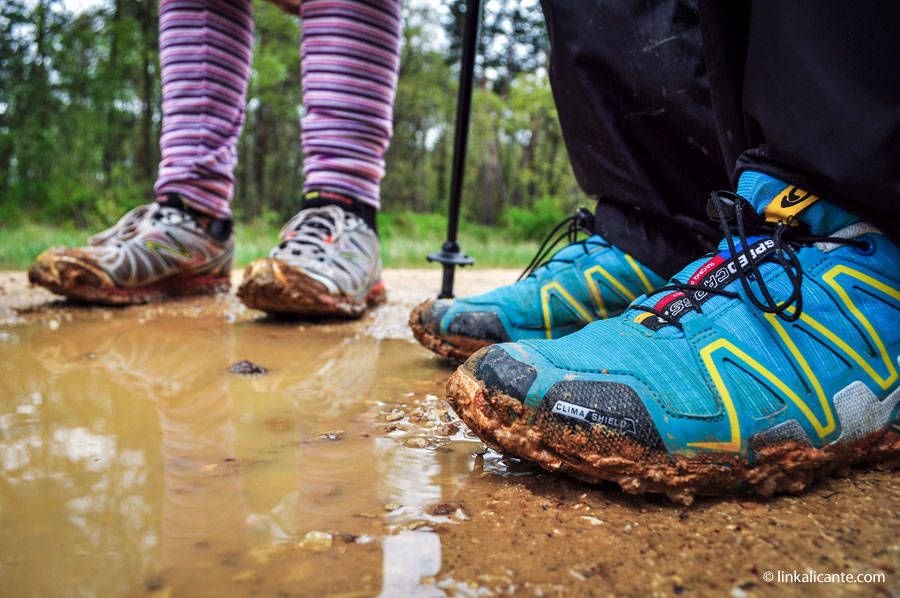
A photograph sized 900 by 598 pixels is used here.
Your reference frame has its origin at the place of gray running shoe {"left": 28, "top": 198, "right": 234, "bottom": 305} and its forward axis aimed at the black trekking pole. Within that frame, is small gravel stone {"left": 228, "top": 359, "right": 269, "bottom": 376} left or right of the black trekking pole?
right

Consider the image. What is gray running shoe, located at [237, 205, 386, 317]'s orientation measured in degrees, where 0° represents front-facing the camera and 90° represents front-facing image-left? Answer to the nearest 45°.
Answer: approximately 45°

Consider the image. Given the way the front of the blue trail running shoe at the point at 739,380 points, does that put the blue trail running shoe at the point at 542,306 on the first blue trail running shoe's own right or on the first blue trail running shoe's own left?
on the first blue trail running shoe's own right

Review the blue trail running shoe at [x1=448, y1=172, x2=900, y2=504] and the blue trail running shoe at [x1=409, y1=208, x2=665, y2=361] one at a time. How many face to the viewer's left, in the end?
2

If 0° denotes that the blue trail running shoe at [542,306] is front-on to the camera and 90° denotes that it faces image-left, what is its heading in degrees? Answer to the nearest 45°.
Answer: approximately 90°

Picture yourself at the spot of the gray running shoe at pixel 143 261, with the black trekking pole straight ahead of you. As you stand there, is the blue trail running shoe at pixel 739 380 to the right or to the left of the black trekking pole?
right

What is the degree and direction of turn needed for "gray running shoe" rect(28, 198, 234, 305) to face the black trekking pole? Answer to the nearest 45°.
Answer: approximately 135° to its left

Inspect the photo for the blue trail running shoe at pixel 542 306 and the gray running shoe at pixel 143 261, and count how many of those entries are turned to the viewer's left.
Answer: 2

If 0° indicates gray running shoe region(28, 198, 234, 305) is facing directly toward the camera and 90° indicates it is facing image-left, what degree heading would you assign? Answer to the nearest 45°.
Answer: approximately 90°

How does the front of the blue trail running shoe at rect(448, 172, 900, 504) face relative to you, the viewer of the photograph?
facing to the left of the viewer

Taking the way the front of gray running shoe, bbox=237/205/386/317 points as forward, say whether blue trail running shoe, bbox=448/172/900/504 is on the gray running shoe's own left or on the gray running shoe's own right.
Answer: on the gray running shoe's own left
